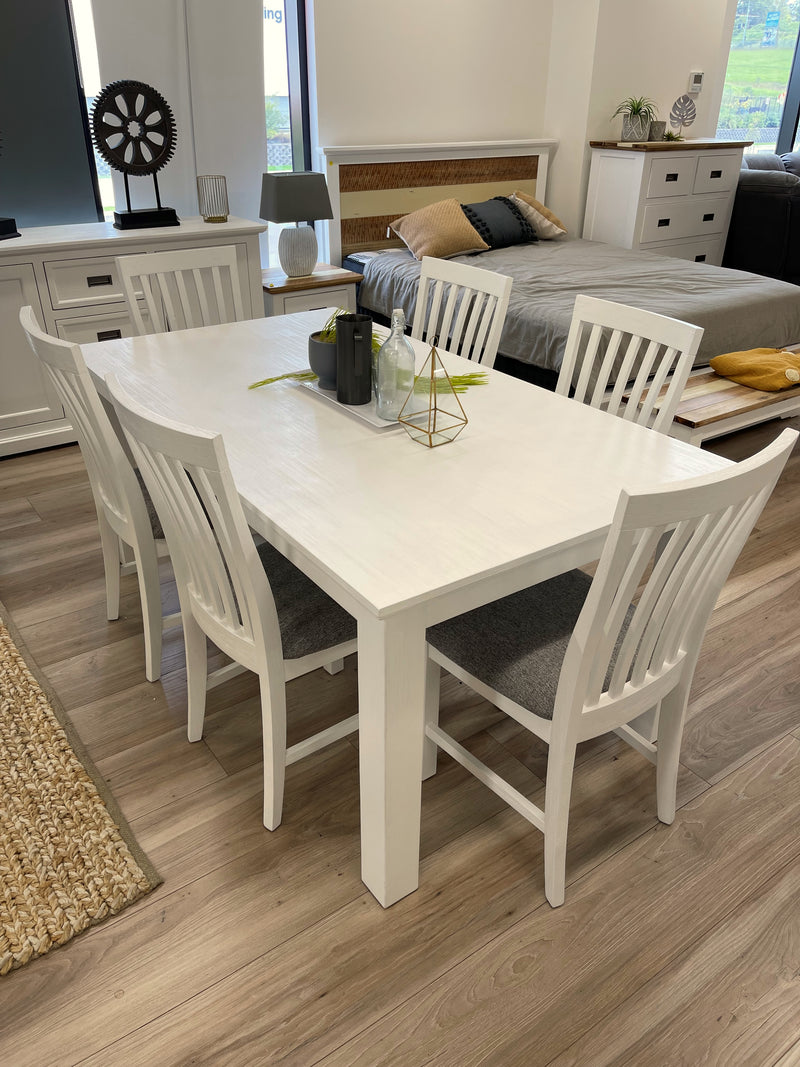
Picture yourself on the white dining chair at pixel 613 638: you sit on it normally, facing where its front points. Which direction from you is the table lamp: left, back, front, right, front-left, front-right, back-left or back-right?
front

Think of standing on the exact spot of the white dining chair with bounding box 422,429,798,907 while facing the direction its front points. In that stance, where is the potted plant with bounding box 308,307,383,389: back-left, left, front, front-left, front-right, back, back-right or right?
front

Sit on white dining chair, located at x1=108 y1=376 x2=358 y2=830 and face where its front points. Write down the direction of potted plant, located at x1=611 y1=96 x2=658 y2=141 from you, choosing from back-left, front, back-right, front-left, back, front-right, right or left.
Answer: front

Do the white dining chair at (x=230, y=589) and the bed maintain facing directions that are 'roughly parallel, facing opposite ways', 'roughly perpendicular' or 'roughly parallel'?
roughly perpendicular

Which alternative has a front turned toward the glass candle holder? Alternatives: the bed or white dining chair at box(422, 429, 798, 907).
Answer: the white dining chair

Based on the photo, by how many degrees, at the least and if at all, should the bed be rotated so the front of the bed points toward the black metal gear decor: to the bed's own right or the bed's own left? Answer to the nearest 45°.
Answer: approximately 90° to the bed's own right

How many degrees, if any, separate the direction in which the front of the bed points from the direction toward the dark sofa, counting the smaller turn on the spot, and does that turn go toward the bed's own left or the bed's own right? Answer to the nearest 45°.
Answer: approximately 90° to the bed's own left

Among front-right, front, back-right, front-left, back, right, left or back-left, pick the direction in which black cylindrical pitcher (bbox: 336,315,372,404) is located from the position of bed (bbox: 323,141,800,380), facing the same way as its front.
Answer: front-right

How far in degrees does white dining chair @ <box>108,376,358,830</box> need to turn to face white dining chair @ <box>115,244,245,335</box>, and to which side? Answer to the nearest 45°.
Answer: approximately 45° to its left

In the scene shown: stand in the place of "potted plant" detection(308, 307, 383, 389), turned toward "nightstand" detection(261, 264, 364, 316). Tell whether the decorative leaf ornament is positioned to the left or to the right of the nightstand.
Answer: right

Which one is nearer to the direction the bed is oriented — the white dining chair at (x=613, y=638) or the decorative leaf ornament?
the white dining chair

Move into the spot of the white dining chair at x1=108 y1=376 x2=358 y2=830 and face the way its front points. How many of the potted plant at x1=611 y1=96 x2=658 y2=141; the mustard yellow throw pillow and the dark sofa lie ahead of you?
3

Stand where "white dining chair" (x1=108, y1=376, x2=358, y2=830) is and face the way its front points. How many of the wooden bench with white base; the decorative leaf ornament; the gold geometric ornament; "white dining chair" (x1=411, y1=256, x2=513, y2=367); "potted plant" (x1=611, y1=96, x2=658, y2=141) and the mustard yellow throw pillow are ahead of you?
6

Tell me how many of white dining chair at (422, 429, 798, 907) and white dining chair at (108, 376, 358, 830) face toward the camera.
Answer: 0
